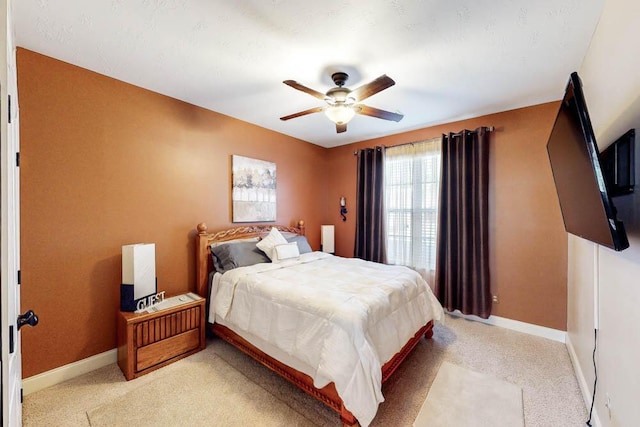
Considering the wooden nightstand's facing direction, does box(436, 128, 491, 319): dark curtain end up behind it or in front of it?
in front

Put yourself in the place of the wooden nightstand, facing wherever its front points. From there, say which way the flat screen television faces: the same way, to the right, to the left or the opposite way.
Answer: the opposite way

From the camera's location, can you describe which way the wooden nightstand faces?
facing the viewer and to the right of the viewer

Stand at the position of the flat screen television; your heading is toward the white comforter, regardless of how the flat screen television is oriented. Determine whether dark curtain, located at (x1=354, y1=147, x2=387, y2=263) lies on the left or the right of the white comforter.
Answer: right

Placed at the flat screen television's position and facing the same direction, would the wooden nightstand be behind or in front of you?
in front

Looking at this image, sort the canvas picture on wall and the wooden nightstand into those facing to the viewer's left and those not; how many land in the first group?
0

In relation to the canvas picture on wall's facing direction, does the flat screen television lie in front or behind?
in front

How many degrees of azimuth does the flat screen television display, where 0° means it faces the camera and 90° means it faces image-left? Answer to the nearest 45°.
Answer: approximately 45°

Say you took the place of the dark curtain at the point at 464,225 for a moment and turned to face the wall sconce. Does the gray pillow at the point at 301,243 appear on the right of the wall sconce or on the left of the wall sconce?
left
